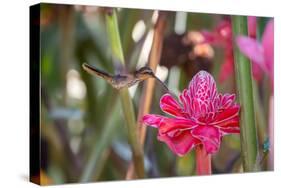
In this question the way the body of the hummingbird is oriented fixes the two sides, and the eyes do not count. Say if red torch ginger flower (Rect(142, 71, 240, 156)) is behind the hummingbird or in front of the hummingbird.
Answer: in front

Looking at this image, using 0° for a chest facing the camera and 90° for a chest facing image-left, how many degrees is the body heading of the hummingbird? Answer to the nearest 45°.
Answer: approximately 270°

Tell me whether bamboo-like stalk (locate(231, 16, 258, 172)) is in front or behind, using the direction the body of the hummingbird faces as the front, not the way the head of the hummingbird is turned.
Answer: in front
